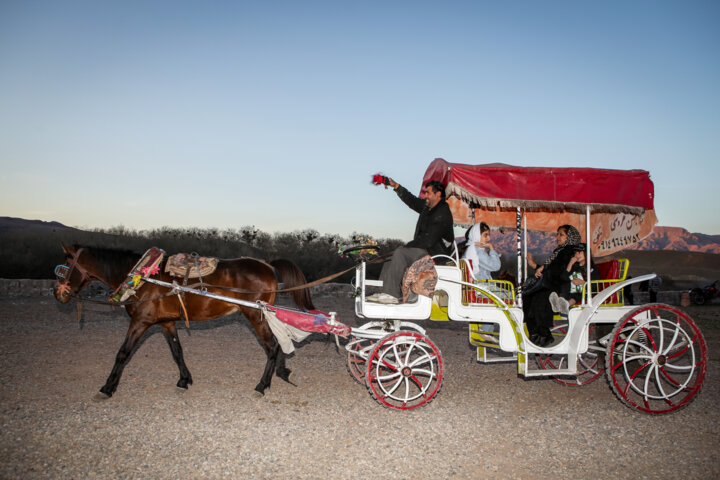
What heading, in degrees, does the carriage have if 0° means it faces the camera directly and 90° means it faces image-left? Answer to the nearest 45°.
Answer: approximately 90°

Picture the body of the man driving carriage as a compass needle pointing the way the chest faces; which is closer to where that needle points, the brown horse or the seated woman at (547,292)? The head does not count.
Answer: the brown horse

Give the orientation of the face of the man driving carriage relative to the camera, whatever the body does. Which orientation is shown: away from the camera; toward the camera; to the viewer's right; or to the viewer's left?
to the viewer's left

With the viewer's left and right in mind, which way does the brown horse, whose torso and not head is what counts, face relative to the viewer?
facing to the left of the viewer

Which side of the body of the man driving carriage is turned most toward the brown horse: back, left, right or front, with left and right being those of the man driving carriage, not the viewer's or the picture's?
front

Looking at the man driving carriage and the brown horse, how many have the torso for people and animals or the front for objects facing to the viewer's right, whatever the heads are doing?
0

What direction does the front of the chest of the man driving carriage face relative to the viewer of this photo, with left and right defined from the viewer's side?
facing to the left of the viewer

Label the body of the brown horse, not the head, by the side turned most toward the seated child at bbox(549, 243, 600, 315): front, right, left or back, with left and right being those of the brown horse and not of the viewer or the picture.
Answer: back

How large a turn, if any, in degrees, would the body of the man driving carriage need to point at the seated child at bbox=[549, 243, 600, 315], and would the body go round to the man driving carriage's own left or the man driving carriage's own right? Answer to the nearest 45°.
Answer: approximately 180°
